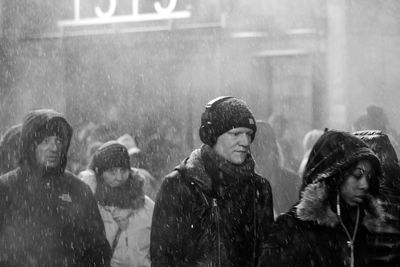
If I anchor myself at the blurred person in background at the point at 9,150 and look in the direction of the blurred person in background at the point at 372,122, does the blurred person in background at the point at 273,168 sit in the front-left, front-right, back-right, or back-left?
front-right

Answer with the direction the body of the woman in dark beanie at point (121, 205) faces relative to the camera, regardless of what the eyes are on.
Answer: toward the camera

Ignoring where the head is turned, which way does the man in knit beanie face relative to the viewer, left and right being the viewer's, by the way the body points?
facing the viewer and to the right of the viewer

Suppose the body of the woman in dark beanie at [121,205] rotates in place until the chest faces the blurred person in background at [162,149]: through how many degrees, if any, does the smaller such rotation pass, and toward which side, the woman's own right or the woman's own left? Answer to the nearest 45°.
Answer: approximately 180°

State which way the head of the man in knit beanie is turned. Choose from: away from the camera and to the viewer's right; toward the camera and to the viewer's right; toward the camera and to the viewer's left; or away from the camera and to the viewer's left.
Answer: toward the camera and to the viewer's right

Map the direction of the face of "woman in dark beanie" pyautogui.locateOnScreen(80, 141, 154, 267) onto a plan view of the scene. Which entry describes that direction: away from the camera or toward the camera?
toward the camera

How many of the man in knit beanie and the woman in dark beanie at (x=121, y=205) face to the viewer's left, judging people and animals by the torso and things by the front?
0

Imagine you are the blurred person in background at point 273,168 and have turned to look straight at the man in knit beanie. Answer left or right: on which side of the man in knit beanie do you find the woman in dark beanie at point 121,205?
right

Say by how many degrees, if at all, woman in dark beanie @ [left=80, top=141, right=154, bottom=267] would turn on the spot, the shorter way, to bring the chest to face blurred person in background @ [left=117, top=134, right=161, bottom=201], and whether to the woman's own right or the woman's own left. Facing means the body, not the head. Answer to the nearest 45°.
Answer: approximately 180°

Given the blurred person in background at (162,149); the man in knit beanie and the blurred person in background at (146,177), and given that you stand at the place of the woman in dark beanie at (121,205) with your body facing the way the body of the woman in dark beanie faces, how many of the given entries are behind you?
2

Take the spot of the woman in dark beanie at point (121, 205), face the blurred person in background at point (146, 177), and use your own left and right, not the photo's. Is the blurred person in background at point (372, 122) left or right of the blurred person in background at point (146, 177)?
right

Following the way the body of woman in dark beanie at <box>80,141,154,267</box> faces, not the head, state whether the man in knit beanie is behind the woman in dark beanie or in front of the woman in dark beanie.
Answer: in front

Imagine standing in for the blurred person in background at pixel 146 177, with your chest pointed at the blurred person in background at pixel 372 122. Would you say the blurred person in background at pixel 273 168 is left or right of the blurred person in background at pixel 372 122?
right
